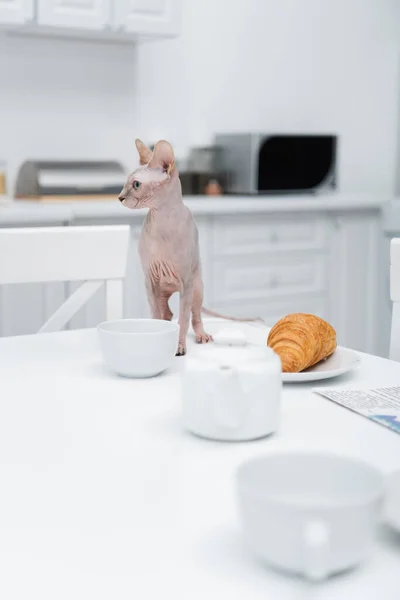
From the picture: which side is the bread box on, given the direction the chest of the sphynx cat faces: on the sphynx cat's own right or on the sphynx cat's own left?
on the sphynx cat's own right

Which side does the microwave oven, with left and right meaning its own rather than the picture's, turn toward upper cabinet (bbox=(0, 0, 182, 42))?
right

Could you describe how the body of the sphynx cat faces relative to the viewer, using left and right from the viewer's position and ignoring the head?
facing the viewer and to the left of the viewer

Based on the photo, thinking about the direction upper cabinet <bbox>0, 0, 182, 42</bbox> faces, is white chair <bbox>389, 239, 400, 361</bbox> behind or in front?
in front

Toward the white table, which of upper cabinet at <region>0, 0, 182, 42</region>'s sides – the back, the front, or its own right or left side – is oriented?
front

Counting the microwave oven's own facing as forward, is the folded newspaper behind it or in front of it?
in front

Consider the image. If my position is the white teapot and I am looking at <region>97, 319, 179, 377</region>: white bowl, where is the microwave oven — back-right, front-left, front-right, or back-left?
front-right

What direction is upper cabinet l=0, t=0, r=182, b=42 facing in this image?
toward the camera

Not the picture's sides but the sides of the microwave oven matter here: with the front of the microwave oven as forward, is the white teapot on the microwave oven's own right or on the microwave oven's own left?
on the microwave oven's own right

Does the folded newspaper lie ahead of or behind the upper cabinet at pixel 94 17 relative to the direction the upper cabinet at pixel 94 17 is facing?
ahead

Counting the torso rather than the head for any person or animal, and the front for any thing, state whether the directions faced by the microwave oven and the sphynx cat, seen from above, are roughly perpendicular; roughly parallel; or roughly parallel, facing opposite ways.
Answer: roughly perpendicular

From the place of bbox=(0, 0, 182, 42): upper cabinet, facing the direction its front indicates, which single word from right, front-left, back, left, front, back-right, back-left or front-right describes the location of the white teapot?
front

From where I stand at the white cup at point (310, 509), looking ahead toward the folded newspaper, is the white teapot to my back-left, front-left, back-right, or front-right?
front-left

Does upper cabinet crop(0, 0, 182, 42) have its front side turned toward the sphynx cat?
yes
